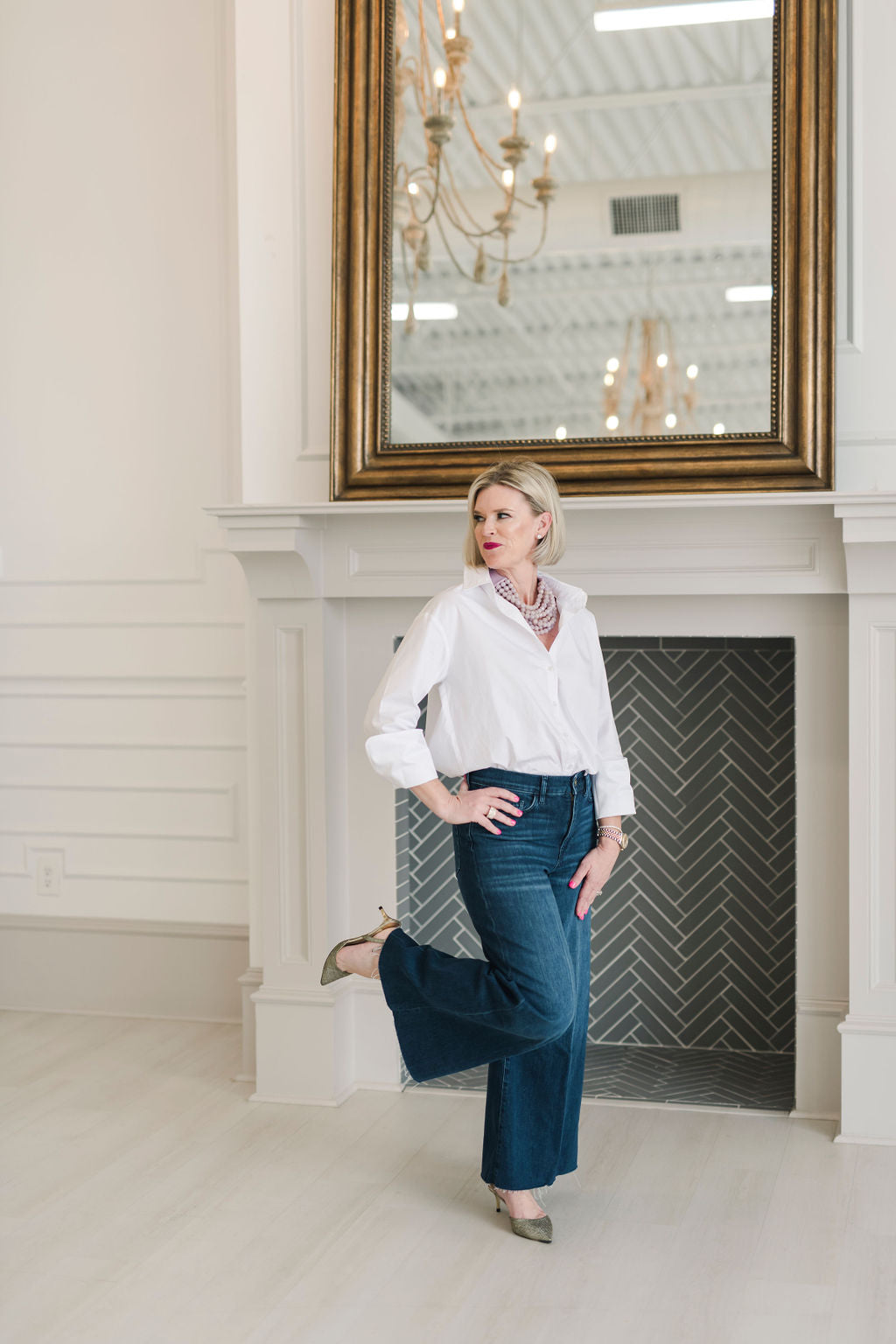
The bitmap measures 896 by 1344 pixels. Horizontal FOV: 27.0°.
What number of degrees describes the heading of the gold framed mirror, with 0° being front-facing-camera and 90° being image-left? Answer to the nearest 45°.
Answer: approximately 0°

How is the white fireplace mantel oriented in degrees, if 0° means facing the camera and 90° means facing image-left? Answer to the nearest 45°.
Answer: approximately 0°

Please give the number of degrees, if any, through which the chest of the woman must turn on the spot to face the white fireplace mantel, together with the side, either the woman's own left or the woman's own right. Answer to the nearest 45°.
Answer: approximately 135° to the woman's own left

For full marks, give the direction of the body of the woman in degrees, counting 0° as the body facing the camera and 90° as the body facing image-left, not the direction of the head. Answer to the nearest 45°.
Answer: approximately 315°
